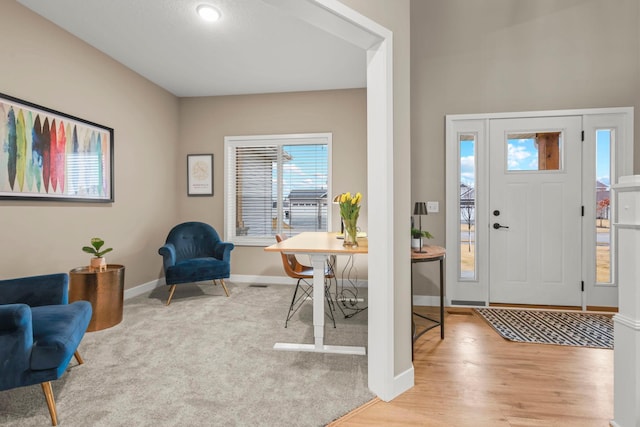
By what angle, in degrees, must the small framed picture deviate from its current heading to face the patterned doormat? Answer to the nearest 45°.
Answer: approximately 45° to its left

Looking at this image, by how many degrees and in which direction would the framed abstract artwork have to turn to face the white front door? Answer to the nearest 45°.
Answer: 0° — it already faces it

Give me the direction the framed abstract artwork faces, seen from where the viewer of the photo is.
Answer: facing the viewer and to the right of the viewer

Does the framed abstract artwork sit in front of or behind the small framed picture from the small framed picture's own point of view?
in front

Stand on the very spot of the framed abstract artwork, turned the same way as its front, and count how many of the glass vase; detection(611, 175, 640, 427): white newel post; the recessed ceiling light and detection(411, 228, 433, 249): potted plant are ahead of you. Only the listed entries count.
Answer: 4

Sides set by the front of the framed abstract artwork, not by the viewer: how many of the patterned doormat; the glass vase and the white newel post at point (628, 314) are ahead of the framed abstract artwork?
3

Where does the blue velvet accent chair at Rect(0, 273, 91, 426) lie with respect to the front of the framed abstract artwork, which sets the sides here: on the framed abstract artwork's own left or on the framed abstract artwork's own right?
on the framed abstract artwork's own right

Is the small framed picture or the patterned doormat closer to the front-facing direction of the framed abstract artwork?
the patterned doormat

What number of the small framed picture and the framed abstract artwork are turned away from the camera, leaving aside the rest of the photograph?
0
